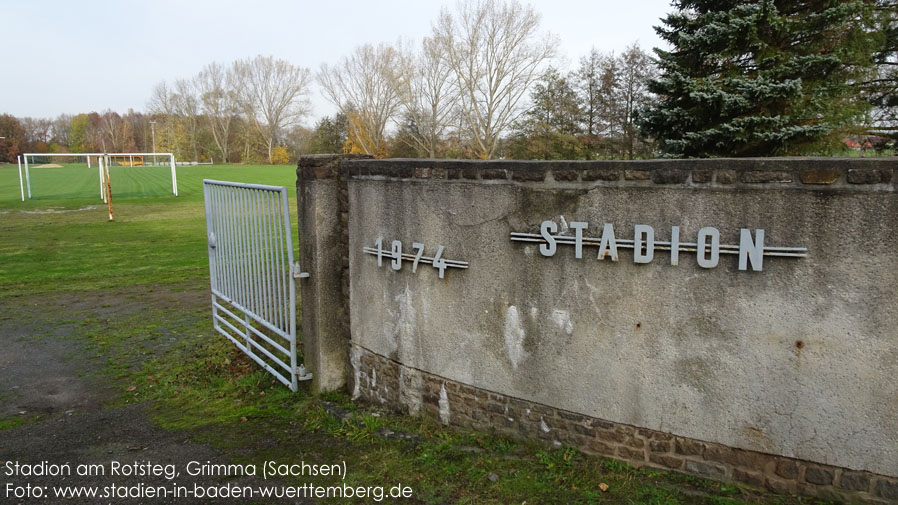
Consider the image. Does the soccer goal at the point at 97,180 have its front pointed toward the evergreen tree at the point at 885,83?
no

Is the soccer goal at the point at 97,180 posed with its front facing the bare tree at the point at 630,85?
no

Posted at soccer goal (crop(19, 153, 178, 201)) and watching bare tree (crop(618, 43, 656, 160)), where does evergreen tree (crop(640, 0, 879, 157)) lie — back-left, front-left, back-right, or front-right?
front-right

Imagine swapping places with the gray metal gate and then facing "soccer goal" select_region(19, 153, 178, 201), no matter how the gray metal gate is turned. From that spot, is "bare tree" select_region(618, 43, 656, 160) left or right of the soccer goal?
right
